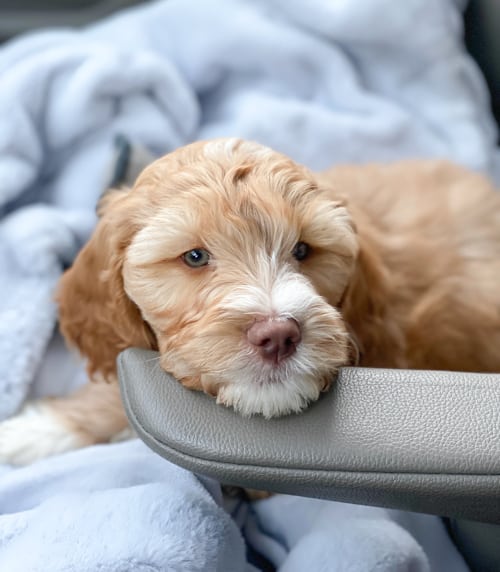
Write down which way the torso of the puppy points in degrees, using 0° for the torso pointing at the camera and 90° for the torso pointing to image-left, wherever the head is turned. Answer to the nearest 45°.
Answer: approximately 45°
